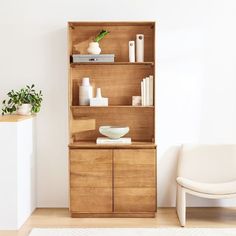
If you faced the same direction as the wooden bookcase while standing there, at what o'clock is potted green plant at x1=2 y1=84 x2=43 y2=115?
The potted green plant is roughly at 3 o'clock from the wooden bookcase.

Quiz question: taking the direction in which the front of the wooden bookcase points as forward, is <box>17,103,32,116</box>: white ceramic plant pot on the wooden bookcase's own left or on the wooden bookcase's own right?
on the wooden bookcase's own right

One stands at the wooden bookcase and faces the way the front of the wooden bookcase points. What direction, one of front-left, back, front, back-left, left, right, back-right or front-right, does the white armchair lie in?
left

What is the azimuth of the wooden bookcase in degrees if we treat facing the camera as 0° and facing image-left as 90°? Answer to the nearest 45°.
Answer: approximately 0°
